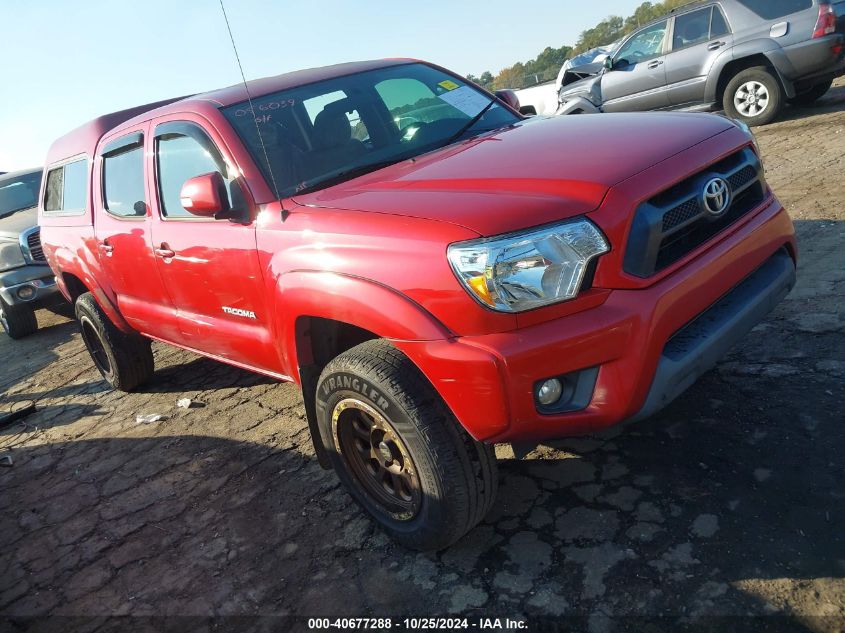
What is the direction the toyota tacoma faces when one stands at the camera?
facing the viewer and to the right of the viewer

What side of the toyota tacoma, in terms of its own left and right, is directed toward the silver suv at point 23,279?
back

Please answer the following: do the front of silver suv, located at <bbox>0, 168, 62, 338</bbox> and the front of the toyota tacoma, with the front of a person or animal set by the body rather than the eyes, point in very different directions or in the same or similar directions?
same or similar directions

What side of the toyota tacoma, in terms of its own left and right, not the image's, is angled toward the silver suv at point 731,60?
left

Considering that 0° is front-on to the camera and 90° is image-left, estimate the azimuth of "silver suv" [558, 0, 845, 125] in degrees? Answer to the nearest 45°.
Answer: approximately 135°

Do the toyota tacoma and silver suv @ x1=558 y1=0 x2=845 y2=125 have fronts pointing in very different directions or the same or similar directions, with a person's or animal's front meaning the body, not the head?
very different directions

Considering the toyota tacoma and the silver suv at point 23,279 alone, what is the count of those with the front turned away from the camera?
0

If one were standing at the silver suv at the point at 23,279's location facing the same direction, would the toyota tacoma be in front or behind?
in front

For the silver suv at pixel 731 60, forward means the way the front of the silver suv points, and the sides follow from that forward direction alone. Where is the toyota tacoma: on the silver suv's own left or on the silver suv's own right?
on the silver suv's own left

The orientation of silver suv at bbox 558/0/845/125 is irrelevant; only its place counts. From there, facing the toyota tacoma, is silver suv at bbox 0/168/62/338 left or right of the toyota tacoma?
right
